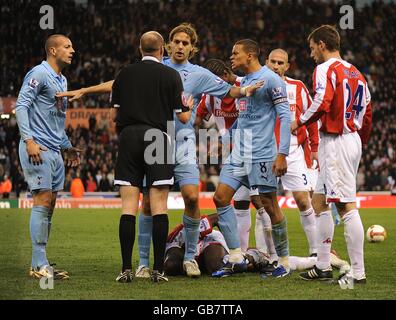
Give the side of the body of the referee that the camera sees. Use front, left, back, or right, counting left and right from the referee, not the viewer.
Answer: back
